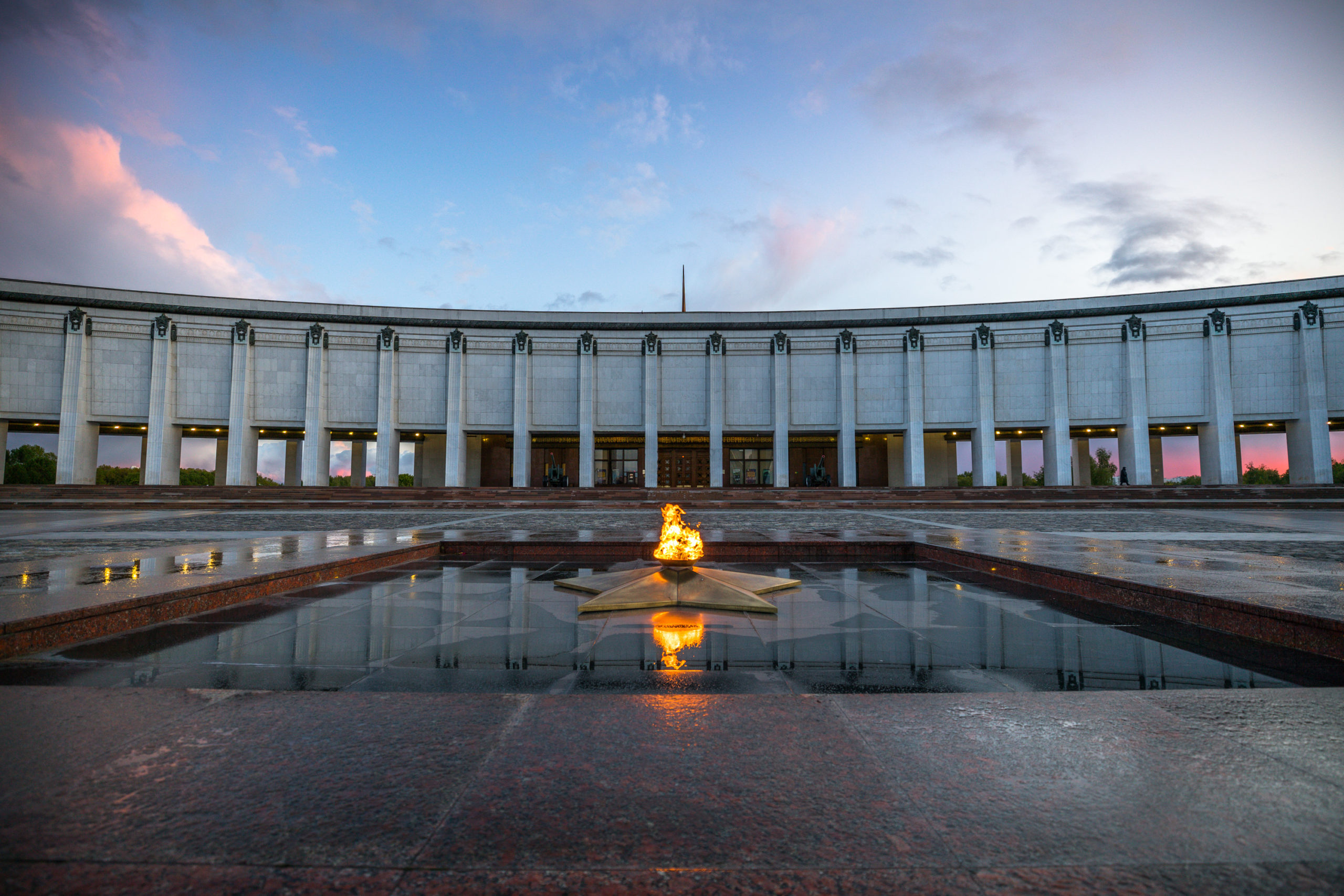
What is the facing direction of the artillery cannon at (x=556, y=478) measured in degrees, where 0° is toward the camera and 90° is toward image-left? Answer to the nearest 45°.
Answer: approximately 0°

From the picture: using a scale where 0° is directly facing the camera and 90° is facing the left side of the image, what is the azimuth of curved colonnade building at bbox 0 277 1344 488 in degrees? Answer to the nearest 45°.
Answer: approximately 0°

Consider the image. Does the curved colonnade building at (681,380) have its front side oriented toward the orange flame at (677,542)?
yes

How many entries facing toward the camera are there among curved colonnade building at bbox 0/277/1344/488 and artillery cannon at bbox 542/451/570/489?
2
